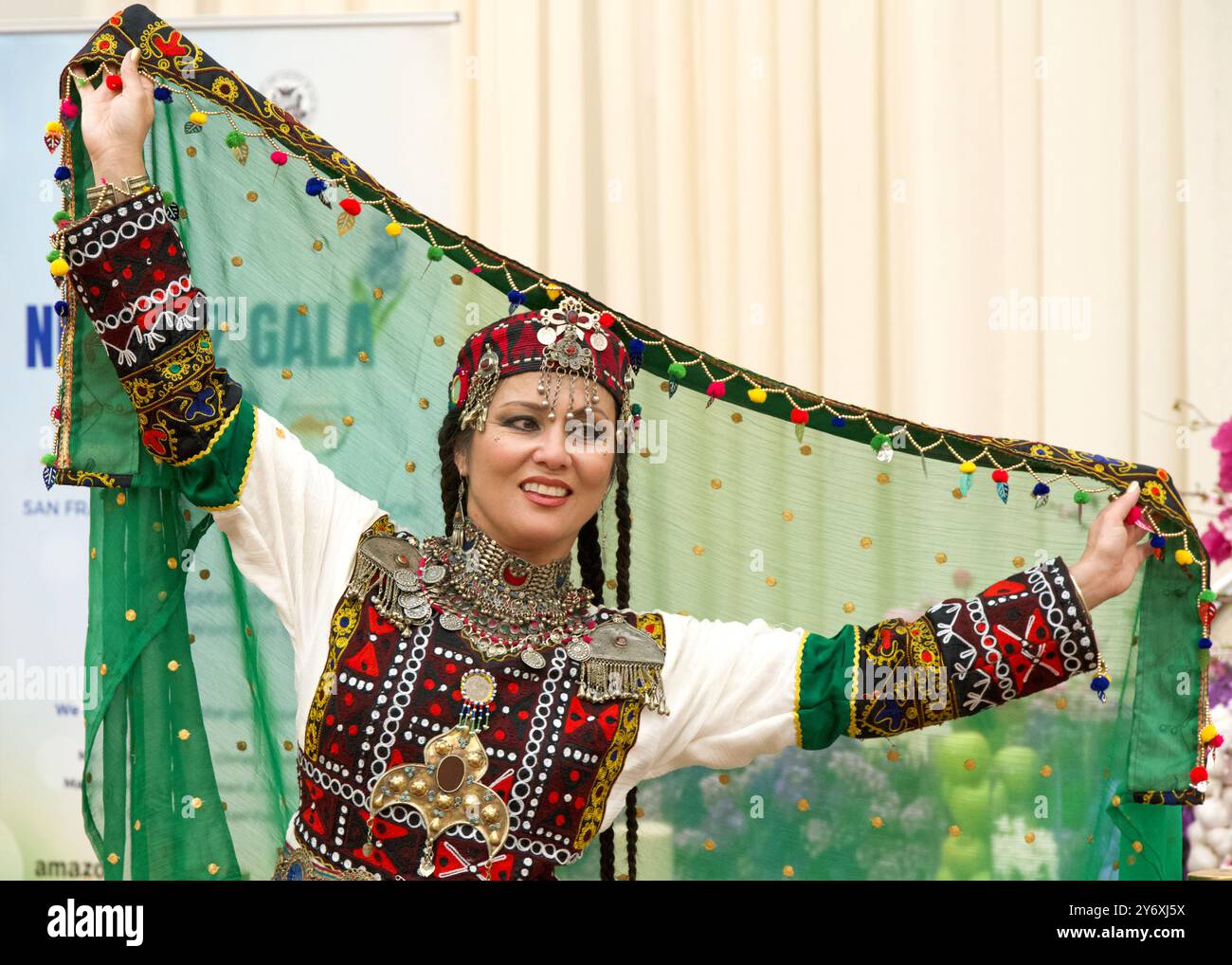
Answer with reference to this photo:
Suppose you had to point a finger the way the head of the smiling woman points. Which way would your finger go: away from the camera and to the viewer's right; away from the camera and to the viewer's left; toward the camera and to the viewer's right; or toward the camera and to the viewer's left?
toward the camera and to the viewer's right

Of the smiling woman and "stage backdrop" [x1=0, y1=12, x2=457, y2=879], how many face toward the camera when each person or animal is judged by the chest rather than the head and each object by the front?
2

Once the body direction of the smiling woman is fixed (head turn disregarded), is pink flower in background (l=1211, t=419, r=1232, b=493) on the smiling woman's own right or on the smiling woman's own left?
on the smiling woman's own left

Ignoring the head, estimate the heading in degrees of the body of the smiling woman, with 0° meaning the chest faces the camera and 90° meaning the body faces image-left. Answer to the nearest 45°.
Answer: approximately 0°

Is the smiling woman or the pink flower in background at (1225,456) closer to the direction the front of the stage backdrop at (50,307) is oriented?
the smiling woman

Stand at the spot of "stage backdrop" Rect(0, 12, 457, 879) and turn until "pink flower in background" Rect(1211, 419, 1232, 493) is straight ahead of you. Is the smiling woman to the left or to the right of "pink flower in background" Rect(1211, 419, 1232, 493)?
right

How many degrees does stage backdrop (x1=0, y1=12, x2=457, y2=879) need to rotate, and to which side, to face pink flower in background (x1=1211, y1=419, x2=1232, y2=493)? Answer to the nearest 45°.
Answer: approximately 90° to its left

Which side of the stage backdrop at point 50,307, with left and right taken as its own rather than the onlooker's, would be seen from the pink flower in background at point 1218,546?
left

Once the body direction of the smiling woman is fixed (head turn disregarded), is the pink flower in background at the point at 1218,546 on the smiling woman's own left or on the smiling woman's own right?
on the smiling woman's own left

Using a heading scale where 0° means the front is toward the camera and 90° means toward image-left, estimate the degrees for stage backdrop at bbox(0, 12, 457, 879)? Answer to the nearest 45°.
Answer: approximately 0°
